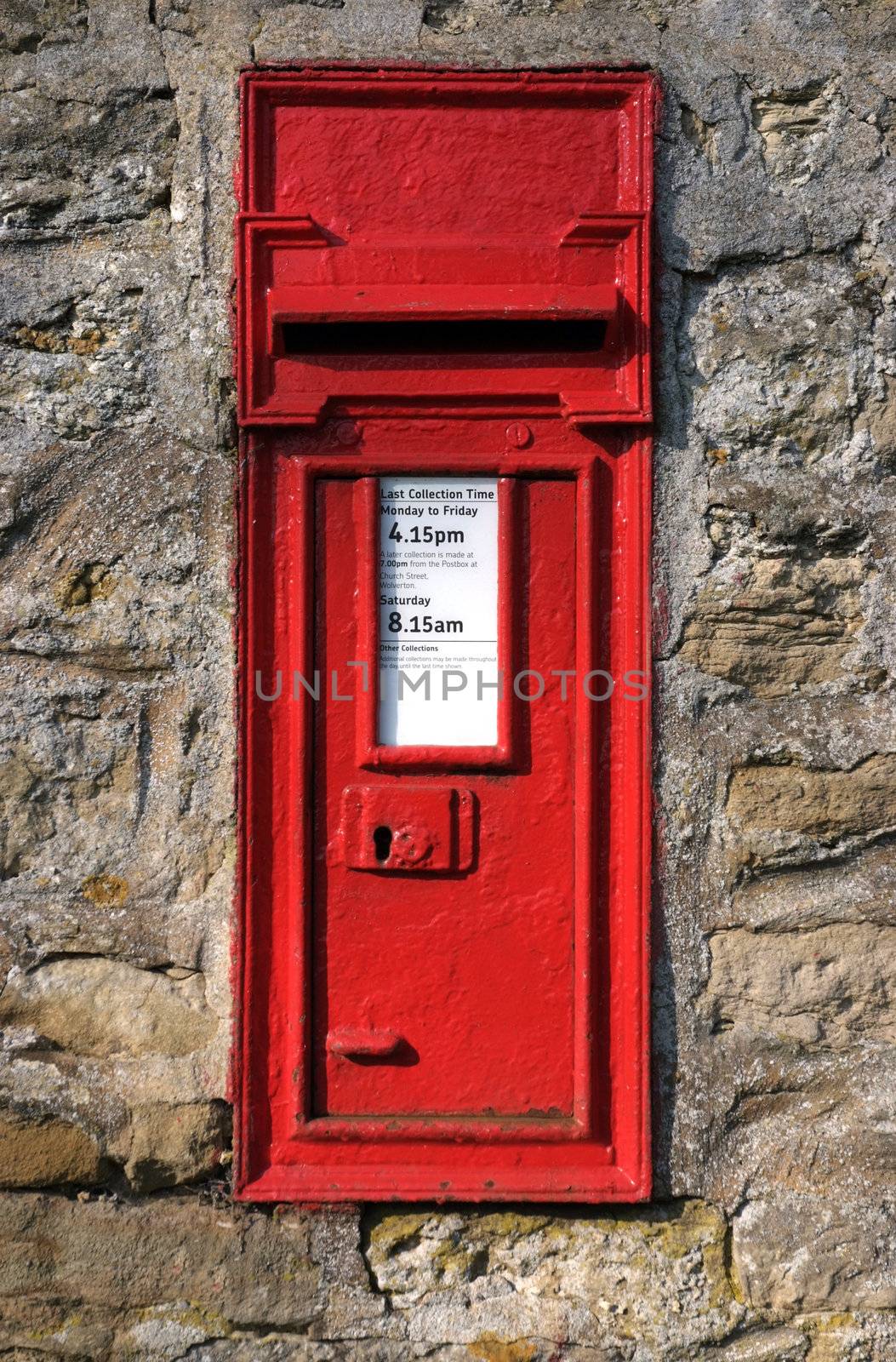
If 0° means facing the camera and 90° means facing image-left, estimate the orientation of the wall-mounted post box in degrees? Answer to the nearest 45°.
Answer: approximately 0°
